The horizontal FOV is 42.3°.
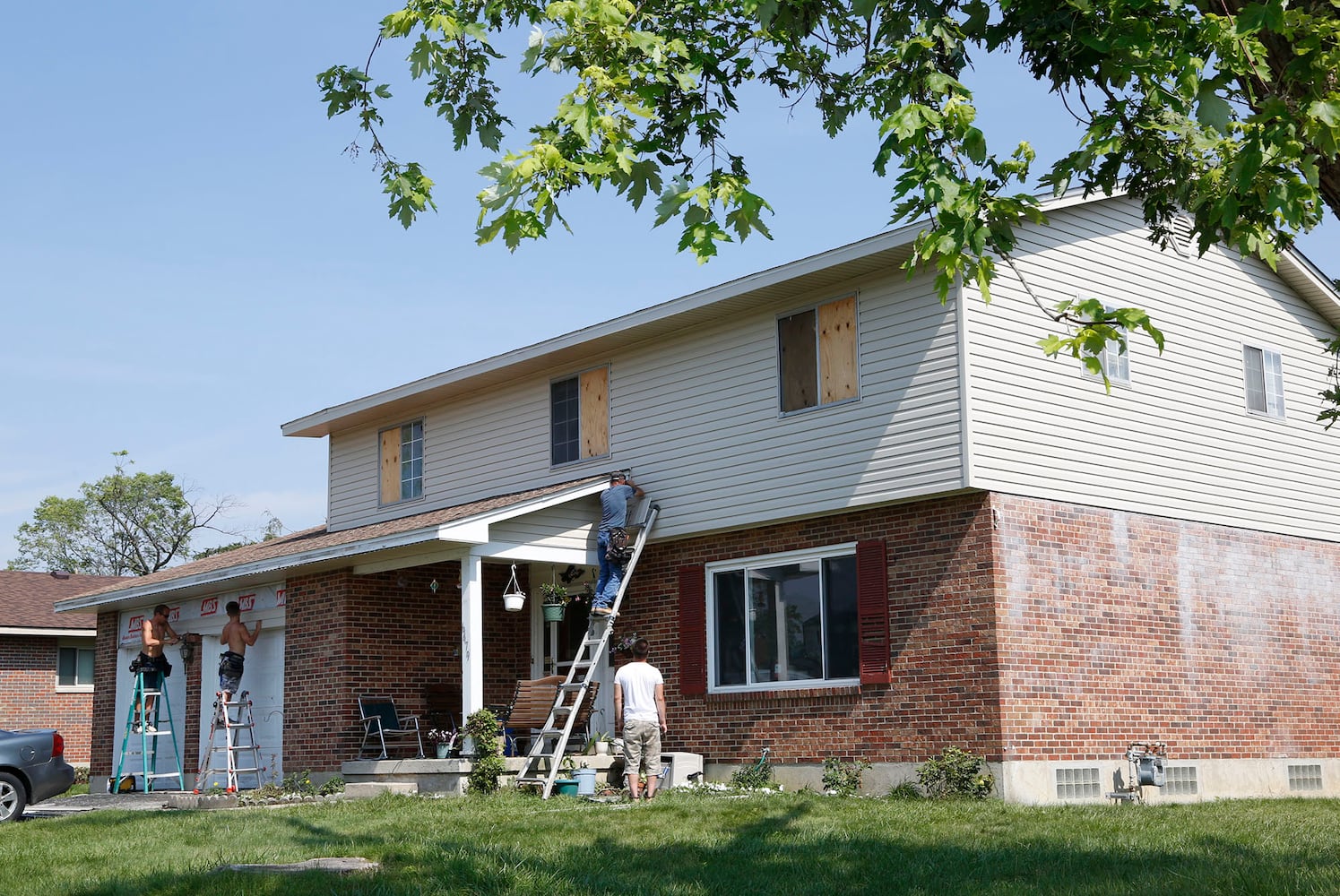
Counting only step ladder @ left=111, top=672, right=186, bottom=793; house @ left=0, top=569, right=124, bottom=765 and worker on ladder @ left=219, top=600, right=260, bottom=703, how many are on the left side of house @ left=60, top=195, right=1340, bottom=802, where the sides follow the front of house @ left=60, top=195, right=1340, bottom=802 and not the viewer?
0

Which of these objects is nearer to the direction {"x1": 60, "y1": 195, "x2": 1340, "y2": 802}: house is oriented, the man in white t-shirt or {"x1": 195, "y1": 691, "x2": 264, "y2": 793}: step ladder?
the man in white t-shirt

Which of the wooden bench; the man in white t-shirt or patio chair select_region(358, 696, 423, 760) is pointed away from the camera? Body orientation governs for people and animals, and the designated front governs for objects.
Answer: the man in white t-shirt

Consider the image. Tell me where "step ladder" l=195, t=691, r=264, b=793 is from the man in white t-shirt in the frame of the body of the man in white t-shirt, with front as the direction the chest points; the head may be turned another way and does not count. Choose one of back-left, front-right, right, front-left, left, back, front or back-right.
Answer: front-left

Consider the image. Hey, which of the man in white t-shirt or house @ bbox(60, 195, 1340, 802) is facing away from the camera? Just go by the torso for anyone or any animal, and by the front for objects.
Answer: the man in white t-shirt

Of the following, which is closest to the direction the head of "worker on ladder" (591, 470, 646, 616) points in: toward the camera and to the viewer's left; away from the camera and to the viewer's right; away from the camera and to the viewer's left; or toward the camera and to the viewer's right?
away from the camera and to the viewer's right

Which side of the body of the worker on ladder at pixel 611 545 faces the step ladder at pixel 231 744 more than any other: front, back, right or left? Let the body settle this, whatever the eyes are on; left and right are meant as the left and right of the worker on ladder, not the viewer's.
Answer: left

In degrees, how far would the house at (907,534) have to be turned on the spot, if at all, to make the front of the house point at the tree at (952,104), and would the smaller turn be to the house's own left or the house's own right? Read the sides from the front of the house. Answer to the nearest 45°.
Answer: approximately 45° to the house's own left

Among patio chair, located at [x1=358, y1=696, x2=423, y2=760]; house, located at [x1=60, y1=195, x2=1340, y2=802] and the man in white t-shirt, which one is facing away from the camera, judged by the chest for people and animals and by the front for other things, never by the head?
the man in white t-shirt

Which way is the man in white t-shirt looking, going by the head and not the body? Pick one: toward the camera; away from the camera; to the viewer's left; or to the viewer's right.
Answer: away from the camera

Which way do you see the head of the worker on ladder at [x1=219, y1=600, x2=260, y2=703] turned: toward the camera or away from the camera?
away from the camera

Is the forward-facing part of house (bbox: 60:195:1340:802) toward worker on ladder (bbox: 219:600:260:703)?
no

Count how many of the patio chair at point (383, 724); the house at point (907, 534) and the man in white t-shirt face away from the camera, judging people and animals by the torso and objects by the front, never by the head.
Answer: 1

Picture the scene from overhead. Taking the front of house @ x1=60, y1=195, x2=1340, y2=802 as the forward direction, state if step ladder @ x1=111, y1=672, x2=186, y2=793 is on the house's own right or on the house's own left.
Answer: on the house's own right

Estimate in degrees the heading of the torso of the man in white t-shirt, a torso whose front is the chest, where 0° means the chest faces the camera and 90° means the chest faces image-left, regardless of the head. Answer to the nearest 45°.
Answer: approximately 180°

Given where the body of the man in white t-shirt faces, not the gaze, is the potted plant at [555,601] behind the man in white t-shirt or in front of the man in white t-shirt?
in front

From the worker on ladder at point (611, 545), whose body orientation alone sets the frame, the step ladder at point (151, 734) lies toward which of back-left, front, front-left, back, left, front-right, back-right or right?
left

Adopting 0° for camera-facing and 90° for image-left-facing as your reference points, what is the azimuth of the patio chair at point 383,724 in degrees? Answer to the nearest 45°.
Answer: approximately 315°
